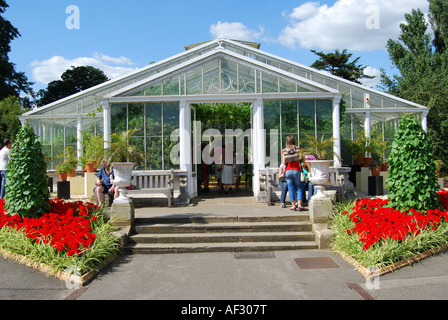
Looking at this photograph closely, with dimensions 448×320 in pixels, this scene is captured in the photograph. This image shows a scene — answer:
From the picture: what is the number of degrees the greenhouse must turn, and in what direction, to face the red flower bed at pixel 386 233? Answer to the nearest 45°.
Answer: approximately 45° to its left

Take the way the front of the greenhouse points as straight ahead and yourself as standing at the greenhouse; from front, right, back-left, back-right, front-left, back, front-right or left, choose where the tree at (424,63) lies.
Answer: back-left

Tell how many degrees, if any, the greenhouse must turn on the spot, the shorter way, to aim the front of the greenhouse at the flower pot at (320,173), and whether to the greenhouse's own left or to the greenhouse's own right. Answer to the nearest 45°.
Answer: approximately 45° to the greenhouse's own left

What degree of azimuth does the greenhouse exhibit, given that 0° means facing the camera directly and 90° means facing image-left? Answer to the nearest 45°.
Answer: approximately 0°

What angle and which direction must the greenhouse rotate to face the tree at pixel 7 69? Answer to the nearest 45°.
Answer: approximately 135° to its right

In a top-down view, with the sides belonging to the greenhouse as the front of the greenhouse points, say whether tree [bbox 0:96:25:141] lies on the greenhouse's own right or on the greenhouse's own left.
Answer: on the greenhouse's own right

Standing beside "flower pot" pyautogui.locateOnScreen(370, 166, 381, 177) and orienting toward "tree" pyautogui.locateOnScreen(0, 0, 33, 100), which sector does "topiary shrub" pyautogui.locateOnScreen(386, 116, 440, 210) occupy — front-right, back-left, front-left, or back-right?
back-left

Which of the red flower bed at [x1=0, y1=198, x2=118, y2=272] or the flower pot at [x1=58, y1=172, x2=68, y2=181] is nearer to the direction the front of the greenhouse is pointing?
the red flower bed

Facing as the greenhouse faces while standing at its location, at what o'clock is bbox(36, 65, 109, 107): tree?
The tree is roughly at 5 o'clock from the greenhouse.

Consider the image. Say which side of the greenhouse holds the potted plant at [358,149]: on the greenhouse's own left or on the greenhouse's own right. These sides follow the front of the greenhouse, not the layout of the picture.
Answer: on the greenhouse's own left

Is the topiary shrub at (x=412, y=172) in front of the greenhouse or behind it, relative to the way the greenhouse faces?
in front

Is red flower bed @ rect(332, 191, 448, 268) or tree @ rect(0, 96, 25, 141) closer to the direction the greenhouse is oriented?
the red flower bed

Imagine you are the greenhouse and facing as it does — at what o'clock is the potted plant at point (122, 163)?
The potted plant is roughly at 1 o'clock from the greenhouse.

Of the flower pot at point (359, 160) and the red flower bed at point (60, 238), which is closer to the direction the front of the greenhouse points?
the red flower bed
